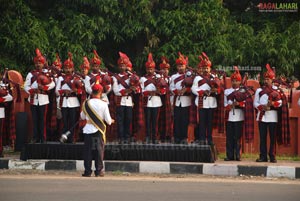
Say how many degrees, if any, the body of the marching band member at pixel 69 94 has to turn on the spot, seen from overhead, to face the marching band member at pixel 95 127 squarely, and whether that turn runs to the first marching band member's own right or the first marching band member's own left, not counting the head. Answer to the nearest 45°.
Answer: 0° — they already face them

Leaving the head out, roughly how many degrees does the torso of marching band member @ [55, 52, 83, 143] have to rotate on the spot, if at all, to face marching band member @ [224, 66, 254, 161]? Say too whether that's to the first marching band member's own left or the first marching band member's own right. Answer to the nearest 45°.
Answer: approximately 90° to the first marching band member's own left

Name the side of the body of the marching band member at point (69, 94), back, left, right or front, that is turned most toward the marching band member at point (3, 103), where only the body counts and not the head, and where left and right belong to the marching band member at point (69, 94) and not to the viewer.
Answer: right

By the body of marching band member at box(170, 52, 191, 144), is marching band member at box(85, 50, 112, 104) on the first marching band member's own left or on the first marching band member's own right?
on the first marching band member's own right

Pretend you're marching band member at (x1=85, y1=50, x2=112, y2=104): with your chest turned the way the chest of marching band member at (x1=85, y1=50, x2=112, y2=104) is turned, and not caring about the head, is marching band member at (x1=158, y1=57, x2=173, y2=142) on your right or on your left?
on your left
